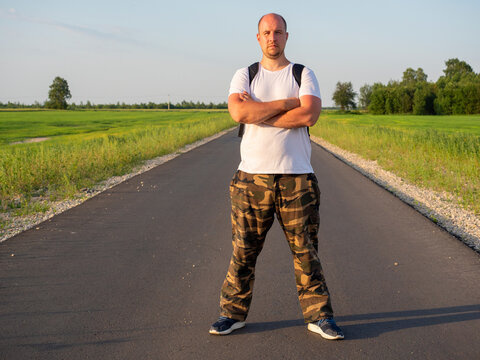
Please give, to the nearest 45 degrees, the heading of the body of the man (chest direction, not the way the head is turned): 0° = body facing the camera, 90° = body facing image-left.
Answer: approximately 0°
